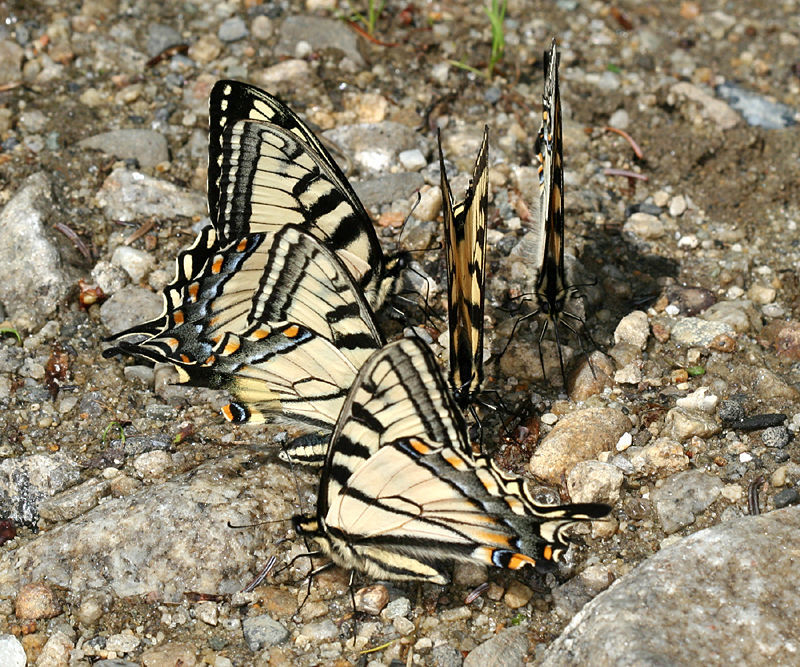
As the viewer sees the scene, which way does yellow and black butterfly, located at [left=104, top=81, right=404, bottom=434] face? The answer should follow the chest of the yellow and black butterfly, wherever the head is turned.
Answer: to the viewer's right

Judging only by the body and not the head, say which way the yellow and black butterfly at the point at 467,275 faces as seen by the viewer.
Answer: toward the camera

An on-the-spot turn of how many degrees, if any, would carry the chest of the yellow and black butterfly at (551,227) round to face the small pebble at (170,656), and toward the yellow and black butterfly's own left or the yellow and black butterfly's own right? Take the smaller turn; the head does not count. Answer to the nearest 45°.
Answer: approximately 45° to the yellow and black butterfly's own right

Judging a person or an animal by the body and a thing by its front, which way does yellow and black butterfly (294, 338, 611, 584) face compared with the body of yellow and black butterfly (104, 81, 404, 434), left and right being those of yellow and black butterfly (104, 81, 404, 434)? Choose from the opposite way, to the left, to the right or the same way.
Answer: the opposite way

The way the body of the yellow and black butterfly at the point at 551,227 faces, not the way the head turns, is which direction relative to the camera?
toward the camera

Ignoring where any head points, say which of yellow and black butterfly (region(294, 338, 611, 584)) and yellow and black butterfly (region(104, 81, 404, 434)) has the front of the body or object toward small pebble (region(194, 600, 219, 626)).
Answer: yellow and black butterfly (region(294, 338, 611, 584))

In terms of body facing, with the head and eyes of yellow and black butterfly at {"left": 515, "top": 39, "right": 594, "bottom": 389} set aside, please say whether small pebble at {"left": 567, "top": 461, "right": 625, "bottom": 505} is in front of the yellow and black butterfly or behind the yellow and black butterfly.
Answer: in front

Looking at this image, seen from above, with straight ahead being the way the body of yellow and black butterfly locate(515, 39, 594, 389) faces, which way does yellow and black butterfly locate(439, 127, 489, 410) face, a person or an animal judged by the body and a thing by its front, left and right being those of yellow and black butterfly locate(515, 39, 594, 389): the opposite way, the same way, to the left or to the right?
the same way

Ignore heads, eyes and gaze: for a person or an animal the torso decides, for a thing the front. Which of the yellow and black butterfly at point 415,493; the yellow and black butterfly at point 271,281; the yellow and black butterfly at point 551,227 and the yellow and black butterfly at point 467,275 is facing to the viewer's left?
the yellow and black butterfly at point 415,493

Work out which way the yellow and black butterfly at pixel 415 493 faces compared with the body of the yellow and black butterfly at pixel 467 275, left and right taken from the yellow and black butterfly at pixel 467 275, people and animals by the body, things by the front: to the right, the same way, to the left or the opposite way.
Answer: to the right

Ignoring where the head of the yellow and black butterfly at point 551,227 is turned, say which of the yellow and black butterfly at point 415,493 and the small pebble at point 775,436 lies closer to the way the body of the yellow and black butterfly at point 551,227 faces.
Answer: the yellow and black butterfly

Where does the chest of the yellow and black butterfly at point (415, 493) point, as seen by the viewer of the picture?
to the viewer's left

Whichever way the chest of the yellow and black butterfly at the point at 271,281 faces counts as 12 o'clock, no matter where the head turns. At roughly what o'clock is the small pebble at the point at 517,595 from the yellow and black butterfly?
The small pebble is roughly at 2 o'clock from the yellow and black butterfly.

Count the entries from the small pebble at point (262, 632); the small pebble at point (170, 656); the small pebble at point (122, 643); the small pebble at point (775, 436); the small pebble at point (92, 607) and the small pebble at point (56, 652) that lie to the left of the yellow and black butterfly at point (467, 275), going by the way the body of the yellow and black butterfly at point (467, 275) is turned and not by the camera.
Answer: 1

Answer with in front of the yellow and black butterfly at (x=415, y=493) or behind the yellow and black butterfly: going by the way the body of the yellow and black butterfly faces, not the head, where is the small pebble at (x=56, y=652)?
in front

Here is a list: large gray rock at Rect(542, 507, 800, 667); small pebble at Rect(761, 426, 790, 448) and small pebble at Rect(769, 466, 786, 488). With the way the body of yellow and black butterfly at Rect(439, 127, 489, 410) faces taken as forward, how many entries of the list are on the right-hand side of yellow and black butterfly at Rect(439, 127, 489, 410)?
0

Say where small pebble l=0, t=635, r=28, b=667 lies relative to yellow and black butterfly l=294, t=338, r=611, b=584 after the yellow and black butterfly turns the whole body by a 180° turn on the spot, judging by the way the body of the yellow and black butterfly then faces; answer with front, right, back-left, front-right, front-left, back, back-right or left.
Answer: back
